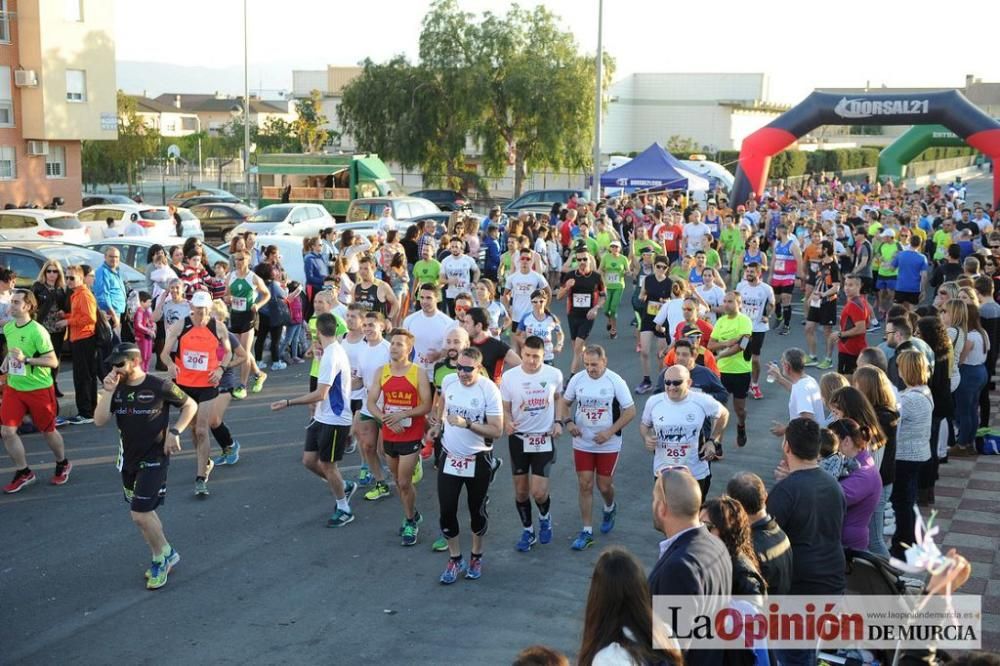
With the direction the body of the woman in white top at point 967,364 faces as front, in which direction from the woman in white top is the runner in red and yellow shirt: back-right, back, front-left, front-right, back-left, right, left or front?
front-left

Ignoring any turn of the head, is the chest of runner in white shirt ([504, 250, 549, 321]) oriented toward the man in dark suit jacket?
yes

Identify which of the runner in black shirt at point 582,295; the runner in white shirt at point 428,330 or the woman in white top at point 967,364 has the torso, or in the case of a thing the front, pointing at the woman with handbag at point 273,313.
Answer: the woman in white top

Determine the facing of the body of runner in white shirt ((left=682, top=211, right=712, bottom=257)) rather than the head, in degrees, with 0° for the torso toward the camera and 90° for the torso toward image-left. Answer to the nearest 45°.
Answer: approximately 0°

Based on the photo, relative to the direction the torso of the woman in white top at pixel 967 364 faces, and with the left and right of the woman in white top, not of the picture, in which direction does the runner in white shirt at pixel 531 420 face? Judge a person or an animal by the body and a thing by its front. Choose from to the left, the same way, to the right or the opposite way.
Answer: to the left

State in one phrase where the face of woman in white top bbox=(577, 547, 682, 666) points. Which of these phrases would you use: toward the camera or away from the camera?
away from the camera

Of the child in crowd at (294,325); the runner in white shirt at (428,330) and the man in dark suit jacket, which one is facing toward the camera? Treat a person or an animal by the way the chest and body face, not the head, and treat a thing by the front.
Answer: the runner in white shirt

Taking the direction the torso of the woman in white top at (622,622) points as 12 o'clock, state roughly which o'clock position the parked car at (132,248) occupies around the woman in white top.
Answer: The parked car is roughly at 11 o'clock from the woman in white top.

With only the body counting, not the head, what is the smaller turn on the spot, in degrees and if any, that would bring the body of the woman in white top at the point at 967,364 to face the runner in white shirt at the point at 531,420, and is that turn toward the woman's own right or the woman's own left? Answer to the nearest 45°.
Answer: approximately 45° to the woman's own left

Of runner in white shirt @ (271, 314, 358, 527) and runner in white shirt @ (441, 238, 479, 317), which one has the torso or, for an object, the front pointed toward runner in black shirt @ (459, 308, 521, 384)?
runner in white shirt @ (441, 238, 479, 317)

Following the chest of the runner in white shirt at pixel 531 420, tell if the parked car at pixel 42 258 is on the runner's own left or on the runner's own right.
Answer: on the runner's own right

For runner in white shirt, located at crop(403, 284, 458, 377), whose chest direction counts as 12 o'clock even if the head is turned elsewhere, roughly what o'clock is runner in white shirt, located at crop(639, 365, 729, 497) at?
runner in white shirt, located at crop(639, 365, 729, 497) is roughly at 11 o'clock from runner in white shirt, located at crop(403, 284, 458, 377).

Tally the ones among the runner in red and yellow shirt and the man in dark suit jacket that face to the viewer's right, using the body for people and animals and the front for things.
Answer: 0

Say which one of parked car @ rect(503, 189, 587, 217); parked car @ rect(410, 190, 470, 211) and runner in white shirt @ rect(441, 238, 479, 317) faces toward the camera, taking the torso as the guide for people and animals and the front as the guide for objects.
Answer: the runner in white shirt

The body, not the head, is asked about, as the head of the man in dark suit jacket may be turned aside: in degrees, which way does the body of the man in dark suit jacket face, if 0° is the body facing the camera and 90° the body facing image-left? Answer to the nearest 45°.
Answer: approximately 135°

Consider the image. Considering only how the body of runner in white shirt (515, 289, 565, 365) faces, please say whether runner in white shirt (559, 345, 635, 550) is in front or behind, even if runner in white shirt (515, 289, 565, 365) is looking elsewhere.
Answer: in front

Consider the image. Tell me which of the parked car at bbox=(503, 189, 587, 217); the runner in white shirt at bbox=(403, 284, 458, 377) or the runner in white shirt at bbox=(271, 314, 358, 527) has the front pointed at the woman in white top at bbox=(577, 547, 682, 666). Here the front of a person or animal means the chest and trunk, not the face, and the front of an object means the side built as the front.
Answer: the runner in white shirt at bbox=(403, 284, 458, 377)

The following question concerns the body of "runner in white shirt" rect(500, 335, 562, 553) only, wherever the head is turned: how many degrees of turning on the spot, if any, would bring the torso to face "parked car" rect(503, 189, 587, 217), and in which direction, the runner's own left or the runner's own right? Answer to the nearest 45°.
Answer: approximately 180°
